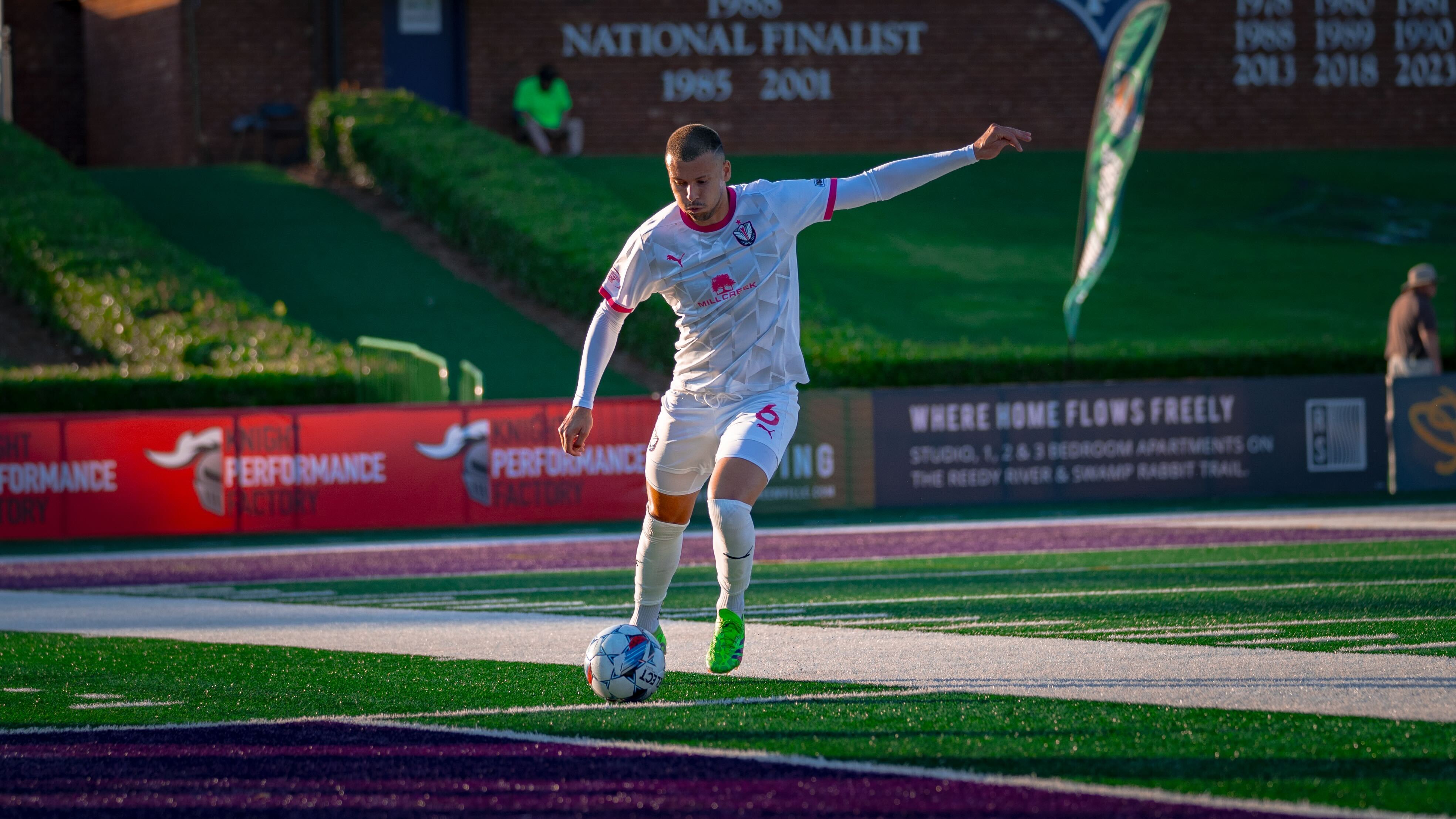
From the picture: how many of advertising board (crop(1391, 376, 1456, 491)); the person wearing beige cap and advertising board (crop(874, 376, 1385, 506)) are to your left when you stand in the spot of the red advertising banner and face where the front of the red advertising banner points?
3

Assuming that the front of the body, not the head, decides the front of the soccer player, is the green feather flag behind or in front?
behind

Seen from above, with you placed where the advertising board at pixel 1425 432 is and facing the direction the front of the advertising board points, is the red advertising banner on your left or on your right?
on your right

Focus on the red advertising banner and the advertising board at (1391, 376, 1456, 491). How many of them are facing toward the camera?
2

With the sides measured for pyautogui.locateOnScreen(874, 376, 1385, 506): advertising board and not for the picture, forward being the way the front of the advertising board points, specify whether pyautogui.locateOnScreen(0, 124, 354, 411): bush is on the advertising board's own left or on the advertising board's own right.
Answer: on the advertising board's own right
